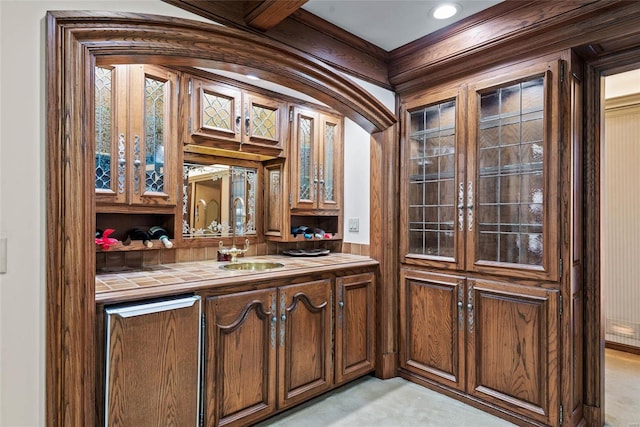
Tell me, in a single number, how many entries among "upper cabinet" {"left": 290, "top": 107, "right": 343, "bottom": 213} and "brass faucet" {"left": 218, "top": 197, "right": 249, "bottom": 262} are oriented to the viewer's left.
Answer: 0

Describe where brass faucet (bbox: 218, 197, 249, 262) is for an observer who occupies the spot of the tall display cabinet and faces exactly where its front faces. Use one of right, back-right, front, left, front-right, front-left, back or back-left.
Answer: front-right

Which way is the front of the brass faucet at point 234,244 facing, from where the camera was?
facing the viewer and to the right of the viewer

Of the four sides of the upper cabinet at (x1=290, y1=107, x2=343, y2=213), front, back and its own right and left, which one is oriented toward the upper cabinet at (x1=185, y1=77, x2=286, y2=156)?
right

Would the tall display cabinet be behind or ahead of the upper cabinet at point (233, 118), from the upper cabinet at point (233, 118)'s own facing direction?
ahead

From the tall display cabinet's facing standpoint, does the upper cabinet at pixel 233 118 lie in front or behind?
in front

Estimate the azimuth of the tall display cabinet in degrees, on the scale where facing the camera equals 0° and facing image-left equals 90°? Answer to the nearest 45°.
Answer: approximately 45°

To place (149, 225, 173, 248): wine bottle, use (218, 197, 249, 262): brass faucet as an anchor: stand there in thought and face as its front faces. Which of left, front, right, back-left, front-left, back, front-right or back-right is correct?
right

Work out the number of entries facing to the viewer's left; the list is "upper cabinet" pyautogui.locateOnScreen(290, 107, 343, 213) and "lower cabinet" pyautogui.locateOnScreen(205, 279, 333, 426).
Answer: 0

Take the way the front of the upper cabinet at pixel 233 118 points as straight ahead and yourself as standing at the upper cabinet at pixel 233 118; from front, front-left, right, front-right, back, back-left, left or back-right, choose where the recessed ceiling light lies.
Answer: front
